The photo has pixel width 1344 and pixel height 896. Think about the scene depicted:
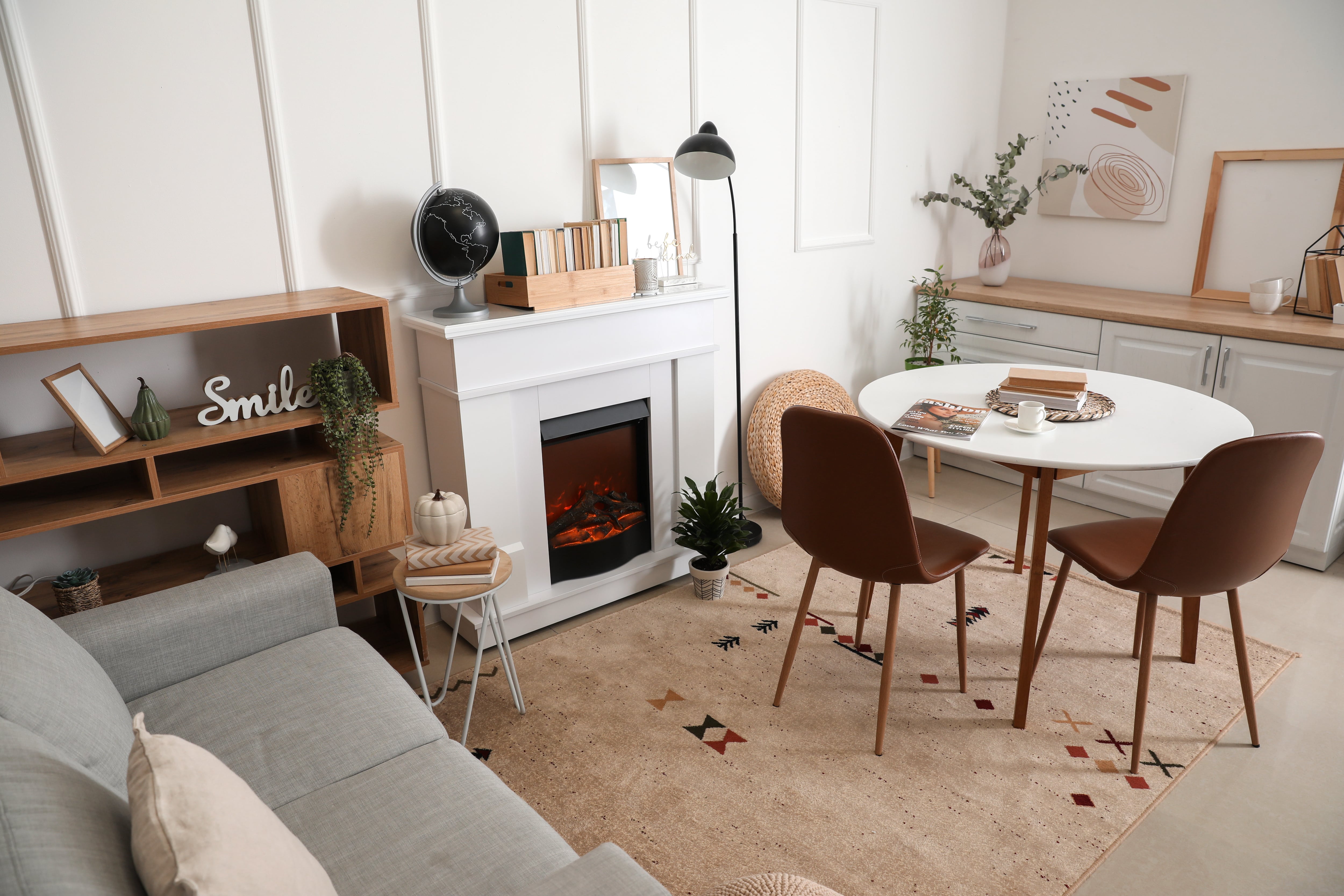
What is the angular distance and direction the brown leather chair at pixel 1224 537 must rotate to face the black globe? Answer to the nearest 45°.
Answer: approximately 45° to its left

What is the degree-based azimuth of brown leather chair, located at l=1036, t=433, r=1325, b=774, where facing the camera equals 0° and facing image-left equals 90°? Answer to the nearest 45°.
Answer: approximately 135°

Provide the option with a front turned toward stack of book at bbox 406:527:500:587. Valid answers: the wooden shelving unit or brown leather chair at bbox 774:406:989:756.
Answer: the wooden shelving unit

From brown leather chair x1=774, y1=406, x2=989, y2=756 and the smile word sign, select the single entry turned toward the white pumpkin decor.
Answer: the smile word sign

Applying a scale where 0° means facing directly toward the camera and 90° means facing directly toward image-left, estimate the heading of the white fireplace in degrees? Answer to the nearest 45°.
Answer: approximately 315°

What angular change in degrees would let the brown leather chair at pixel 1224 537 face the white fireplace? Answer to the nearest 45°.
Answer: approximately 45° to its left

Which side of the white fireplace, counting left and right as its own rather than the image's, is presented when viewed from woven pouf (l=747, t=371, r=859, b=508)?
left

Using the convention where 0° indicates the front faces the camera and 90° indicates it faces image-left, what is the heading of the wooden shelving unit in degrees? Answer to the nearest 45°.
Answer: approximately 315°

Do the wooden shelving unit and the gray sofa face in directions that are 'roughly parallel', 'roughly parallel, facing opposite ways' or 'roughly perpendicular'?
roughly perpendicular
